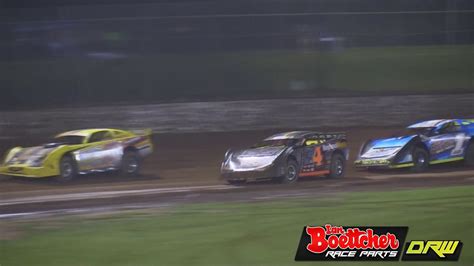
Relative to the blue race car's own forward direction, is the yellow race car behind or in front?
in front

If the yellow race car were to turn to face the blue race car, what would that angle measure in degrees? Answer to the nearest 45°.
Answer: approximately 135° to its left

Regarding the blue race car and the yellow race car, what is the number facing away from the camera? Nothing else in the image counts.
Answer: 0

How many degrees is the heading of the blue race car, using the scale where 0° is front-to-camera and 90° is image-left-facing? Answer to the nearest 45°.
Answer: approximately 45°
